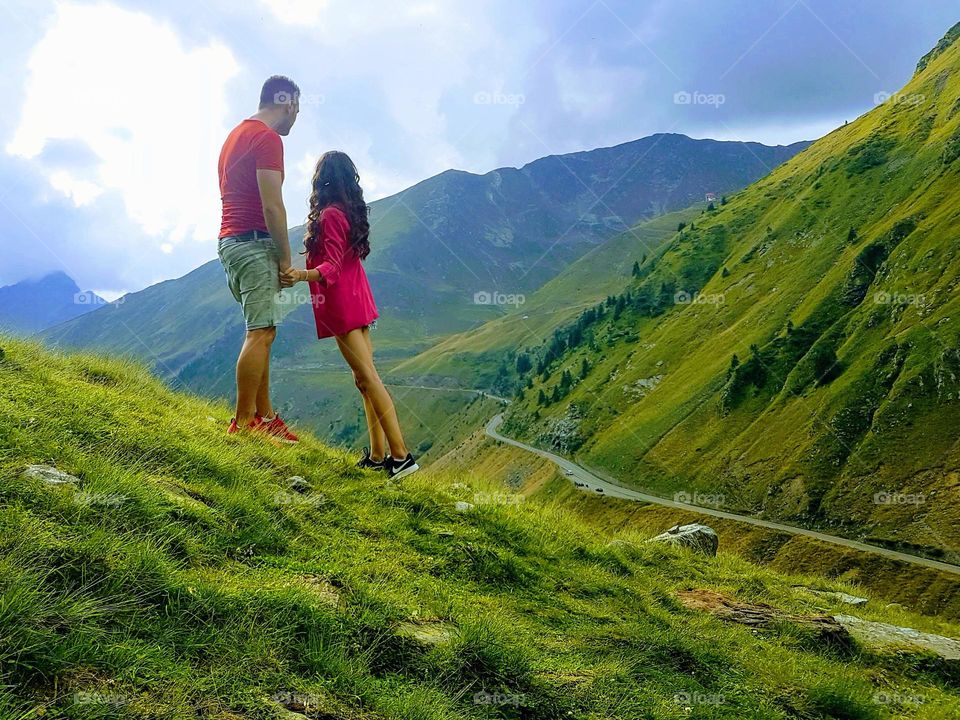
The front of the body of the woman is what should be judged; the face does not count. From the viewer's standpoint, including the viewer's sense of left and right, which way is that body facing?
facing away from the viewer and to the left of the viewer

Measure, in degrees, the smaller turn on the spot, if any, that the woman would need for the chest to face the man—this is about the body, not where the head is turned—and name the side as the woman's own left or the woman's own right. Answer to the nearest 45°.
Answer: approximately 45° to the woman's own left

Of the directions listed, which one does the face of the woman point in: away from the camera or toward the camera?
away from the camera
